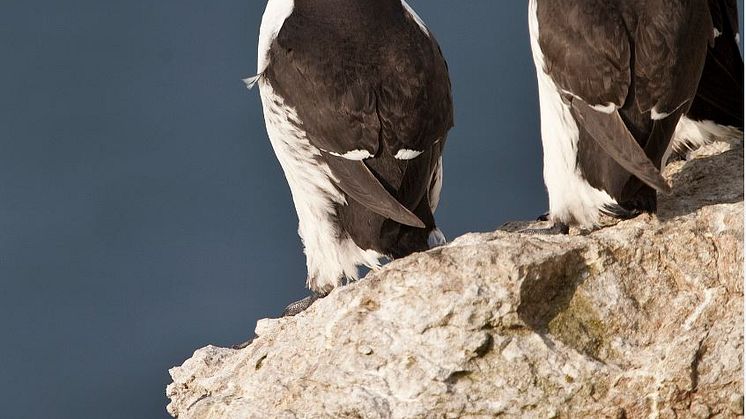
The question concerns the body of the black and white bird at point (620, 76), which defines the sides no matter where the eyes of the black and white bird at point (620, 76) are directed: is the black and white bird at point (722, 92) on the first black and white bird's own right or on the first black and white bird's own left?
on the first black and white bird's own right

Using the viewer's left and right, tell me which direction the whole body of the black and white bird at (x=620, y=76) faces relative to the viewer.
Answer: facing away from the viewer and to the left of the viewer

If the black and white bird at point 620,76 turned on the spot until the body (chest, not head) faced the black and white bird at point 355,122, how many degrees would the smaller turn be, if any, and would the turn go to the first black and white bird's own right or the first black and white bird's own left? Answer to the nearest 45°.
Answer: approximately 45° to the first black and white bird's own left

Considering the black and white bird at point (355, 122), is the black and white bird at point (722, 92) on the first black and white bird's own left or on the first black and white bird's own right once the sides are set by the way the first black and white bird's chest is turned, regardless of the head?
on the first black and white bird's own right

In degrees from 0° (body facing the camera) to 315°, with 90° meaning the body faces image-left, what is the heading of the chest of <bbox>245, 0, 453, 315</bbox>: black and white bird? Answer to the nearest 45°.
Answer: approximately 135°
